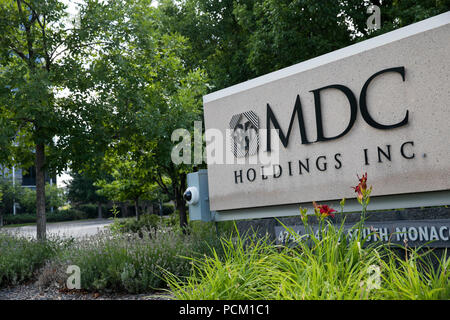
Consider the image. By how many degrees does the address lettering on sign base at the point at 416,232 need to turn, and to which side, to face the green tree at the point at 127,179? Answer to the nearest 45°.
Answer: approximately 90° to its right

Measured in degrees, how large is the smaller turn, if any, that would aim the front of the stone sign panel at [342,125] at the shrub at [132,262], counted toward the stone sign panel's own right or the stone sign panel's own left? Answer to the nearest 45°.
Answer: approximately 45° to the stone sign panel's own right

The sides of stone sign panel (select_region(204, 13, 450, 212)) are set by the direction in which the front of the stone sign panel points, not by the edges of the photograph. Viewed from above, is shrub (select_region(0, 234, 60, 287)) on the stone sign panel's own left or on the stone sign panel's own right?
on the stone sign panel's own right

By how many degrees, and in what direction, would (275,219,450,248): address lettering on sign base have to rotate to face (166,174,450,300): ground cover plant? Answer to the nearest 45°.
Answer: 0° — it already faces it

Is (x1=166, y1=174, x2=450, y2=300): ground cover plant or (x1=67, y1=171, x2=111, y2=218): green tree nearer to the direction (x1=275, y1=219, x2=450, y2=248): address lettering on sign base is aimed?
the ground cover plant

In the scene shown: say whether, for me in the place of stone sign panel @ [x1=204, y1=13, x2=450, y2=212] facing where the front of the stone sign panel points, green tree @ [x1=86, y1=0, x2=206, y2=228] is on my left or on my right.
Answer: on my right

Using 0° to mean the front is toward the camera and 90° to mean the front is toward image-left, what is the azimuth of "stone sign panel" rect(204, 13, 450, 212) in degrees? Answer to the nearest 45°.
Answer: approximately 45°

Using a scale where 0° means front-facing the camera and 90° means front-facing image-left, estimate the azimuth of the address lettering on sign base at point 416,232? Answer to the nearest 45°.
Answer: approximately 45°
